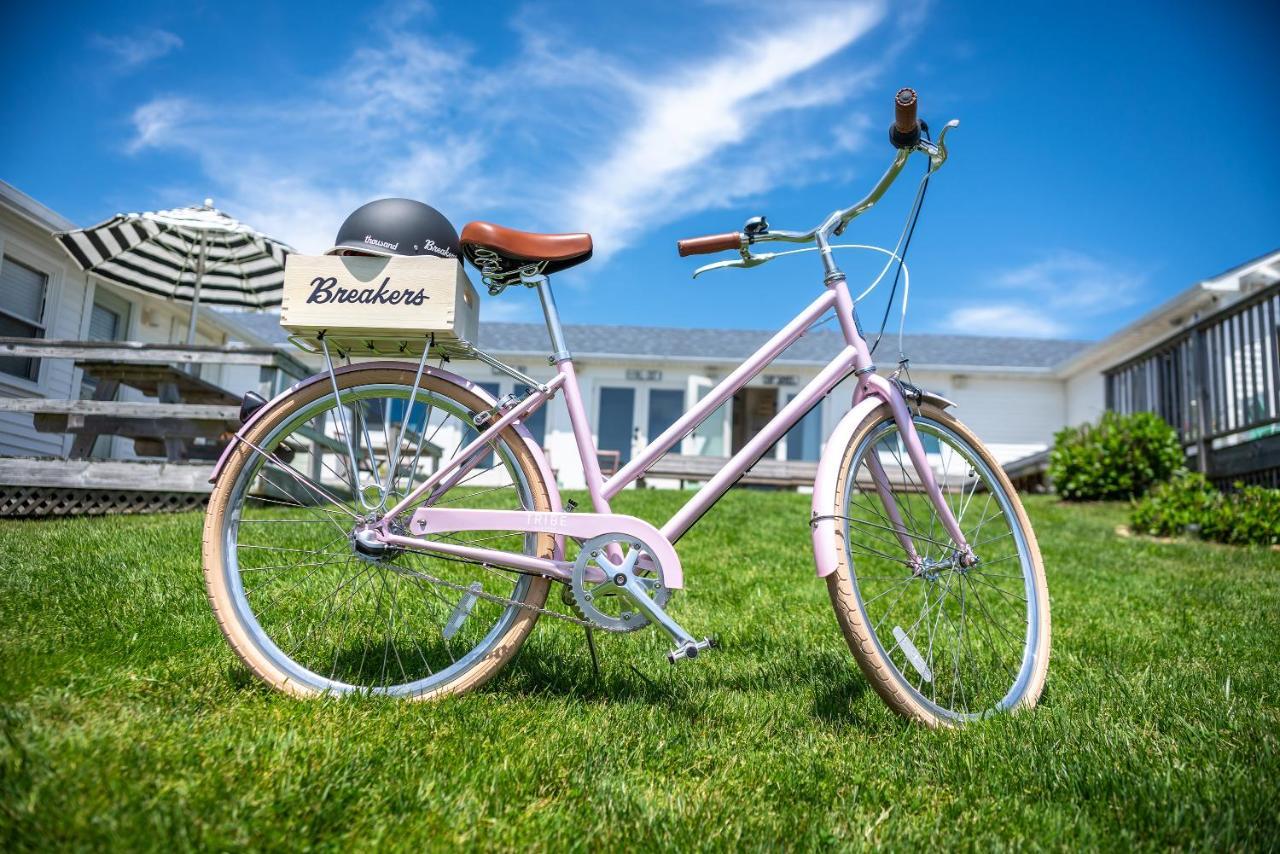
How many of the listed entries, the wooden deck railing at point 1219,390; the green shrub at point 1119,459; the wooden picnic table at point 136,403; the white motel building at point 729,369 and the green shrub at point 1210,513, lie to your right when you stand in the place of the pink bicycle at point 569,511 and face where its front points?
0

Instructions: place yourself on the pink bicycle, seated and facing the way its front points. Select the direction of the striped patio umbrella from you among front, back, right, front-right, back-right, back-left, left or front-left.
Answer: back-left

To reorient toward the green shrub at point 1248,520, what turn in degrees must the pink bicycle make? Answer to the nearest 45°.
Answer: approximately 45° to its left

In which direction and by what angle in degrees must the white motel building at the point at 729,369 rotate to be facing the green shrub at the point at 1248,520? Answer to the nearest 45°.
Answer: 0° — it already faces it

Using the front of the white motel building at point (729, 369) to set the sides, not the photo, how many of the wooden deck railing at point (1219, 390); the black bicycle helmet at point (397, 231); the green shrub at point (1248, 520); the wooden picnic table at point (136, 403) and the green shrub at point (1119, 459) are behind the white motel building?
0

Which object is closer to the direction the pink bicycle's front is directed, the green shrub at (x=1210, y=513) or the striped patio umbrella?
the green shrub

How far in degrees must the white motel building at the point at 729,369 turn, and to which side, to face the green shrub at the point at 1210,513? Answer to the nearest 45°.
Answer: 0° — it already faces it

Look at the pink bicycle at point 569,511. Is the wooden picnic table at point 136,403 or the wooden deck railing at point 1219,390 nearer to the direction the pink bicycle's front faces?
the wooden deck railing

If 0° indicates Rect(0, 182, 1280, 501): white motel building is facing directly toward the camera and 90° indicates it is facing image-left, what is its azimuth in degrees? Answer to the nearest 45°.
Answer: approximately 0°

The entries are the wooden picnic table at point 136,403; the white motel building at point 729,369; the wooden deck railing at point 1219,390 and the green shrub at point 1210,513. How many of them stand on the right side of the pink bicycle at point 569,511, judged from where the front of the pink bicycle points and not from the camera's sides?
0

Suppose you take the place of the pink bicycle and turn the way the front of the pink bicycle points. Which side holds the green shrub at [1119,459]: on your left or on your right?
on your left

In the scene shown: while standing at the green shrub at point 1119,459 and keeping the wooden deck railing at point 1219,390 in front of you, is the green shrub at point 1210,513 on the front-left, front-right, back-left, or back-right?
front-right

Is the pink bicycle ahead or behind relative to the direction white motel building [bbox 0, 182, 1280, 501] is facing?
ahead

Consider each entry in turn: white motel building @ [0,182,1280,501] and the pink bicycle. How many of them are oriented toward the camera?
1

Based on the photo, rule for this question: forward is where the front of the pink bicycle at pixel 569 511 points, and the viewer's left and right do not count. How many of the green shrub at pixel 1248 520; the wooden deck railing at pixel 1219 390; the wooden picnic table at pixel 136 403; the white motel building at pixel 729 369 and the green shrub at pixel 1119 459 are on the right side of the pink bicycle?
0

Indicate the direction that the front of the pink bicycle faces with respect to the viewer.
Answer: facing to the right of the viewer

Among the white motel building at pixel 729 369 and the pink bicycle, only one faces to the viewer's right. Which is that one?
the pink bicycle

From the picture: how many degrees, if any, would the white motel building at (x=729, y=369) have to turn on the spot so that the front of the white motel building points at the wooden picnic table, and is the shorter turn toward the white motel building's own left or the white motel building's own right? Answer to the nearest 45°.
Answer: approximately 45° to the white motel building's own right

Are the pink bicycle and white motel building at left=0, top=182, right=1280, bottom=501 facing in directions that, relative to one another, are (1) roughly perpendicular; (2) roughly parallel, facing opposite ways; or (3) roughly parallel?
roughly perpendicular
